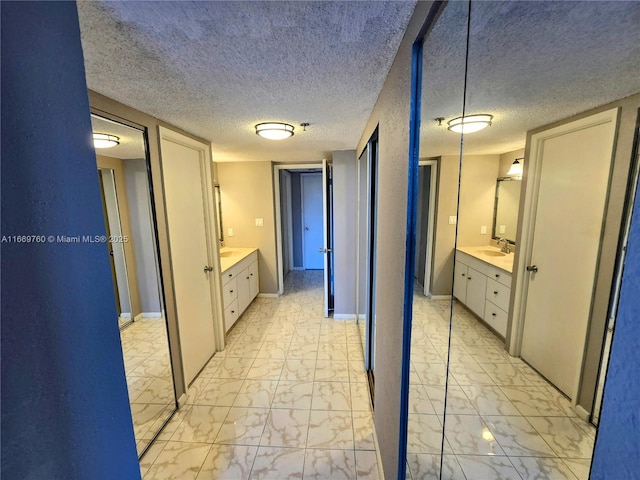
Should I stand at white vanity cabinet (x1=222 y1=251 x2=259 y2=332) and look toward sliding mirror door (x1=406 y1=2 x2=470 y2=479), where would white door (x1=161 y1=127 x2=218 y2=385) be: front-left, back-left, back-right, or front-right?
front-right

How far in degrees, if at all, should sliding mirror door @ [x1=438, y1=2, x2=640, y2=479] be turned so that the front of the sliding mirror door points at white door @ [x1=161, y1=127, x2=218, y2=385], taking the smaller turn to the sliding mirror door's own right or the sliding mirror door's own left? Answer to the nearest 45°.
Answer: approximately 45° to the sliding mirror door's own right

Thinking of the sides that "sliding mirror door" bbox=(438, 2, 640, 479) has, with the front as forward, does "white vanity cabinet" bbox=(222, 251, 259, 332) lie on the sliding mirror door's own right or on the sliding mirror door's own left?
on the sliding mirror door's own right

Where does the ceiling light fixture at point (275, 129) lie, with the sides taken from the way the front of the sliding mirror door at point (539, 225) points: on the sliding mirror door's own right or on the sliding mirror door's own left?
on the sliding mirror door's own right

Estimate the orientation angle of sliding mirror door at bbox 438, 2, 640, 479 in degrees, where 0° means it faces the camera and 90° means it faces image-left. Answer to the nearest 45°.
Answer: approximately 45°
